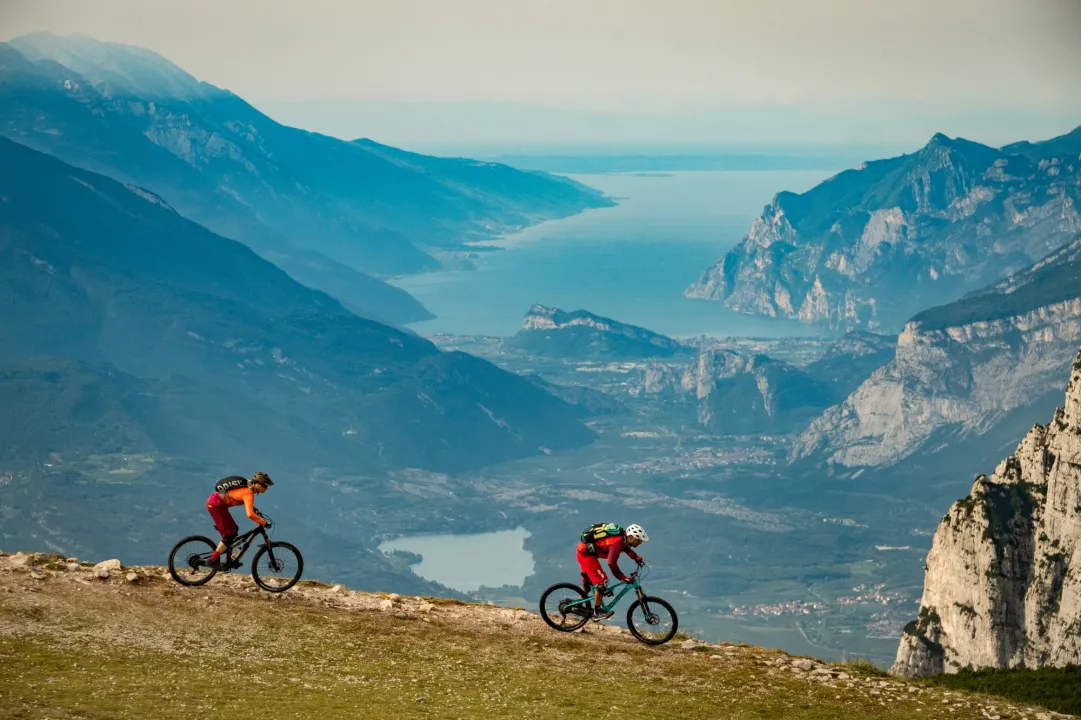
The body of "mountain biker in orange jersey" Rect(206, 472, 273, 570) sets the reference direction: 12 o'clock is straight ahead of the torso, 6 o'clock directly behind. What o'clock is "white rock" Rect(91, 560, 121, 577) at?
The white rock is roughly at 7 o'clock from the mountain biker in orange jersey.

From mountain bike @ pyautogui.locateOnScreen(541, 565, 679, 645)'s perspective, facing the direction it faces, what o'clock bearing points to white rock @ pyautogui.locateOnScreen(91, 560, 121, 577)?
The white rock is roughly at 6 o'clock from the mountain bike.

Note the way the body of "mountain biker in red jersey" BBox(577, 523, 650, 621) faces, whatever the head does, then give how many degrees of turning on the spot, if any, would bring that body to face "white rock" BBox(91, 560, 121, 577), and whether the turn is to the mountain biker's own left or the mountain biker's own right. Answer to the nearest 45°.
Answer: approximately 180°

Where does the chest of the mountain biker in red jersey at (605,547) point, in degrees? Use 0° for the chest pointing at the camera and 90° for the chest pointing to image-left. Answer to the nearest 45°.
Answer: approximately 270°

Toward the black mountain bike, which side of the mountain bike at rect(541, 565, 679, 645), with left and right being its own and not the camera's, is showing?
back

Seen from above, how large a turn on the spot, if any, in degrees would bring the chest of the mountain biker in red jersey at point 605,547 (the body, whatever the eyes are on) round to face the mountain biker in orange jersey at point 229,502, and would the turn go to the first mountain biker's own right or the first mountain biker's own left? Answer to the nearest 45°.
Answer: approximately 180°

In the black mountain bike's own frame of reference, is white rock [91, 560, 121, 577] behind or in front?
behind

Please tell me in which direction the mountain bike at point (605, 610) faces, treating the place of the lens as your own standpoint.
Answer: facing to the right of the viewer

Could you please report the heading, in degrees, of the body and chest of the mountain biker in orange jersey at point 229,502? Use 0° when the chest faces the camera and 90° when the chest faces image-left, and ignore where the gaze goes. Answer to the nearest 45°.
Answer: approximately 270°

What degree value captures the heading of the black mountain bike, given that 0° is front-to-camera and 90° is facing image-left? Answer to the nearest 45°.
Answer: approximately 270°
